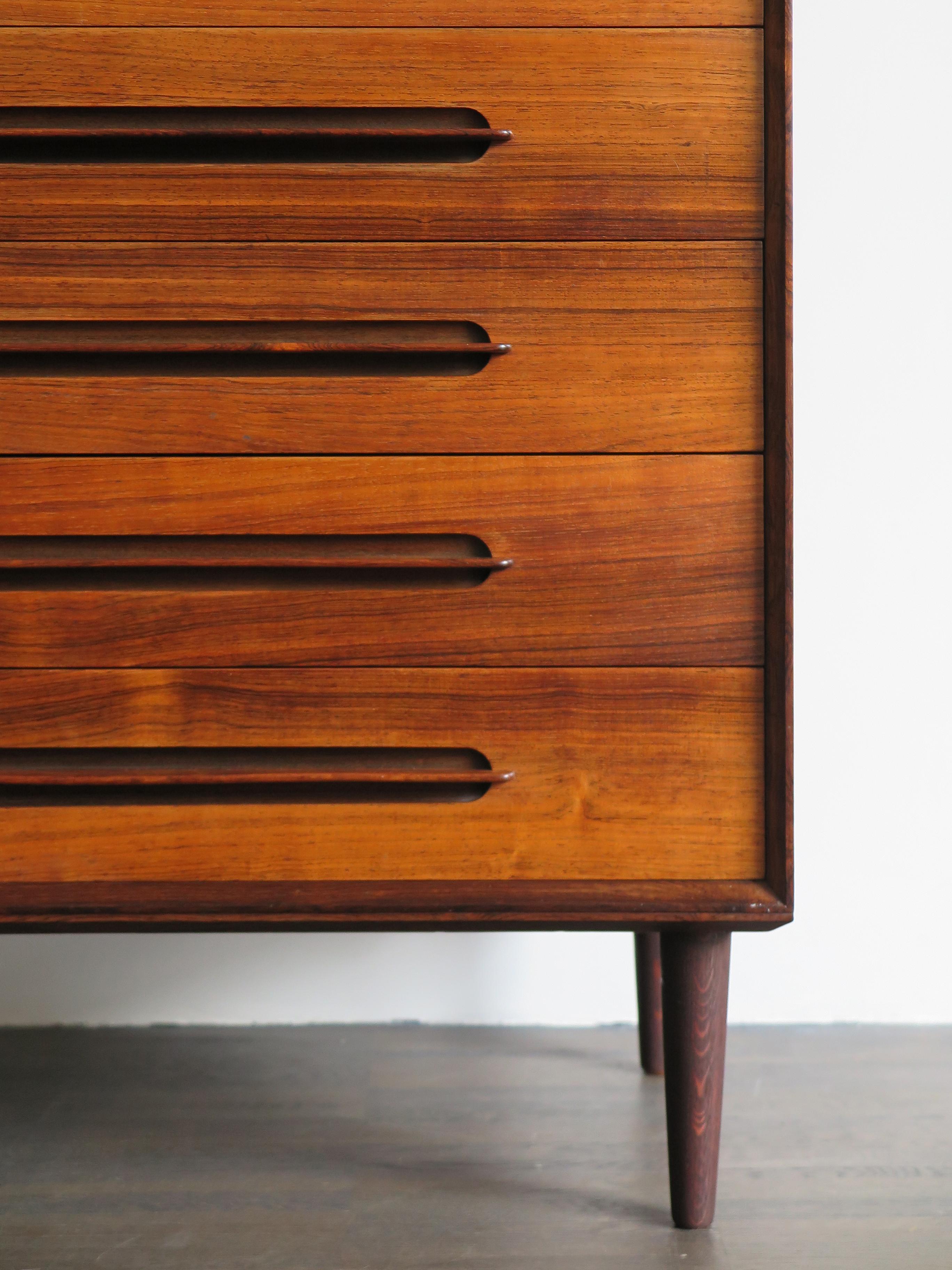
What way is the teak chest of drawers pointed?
toward the camera
